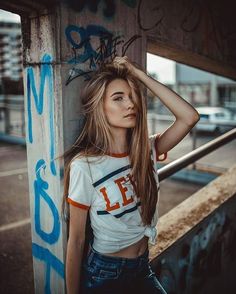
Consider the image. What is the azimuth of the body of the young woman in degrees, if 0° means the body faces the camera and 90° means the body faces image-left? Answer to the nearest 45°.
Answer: approximately 315°

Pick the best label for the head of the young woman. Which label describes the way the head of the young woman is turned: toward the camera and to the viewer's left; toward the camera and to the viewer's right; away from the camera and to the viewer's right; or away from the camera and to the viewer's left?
toward the camera and to the viewer's right

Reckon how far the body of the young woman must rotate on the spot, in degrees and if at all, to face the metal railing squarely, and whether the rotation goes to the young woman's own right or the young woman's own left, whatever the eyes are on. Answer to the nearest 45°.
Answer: approximately 90° to the young woman's own left
